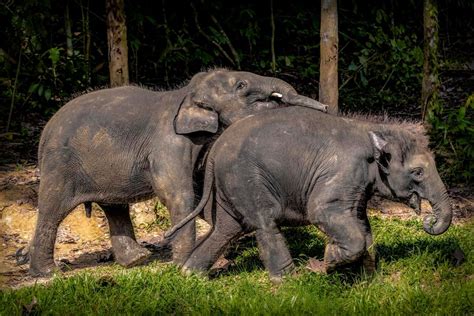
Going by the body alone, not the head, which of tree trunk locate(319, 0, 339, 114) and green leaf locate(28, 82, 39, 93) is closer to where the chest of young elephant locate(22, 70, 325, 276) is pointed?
the tree trunk

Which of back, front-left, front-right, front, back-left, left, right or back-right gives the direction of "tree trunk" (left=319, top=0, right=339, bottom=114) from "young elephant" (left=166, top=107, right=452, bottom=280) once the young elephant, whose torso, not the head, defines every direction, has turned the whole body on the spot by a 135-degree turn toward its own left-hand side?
front-right

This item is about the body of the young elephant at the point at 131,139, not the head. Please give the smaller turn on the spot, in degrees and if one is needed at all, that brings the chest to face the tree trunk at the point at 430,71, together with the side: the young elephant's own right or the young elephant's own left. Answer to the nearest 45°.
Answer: approximately 45° to the young elephant's own left

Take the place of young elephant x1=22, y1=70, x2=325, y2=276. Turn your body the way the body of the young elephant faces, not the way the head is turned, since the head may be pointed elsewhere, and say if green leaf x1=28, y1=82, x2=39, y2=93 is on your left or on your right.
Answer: on your left

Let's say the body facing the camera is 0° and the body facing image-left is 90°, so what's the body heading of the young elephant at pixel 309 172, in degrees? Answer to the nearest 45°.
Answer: approximately 270°

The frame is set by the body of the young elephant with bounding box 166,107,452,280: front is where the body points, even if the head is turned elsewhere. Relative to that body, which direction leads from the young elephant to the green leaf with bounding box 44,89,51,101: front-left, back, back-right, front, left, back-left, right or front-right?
back-left

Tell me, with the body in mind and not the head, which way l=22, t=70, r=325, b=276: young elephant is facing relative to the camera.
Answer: to the viewer's right

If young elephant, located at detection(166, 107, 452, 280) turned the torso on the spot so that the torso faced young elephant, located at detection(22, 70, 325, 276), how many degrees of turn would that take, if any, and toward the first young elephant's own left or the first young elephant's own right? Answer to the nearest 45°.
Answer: approximately 180°

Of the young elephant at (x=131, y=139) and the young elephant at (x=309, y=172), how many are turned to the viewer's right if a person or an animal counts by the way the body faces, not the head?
2
